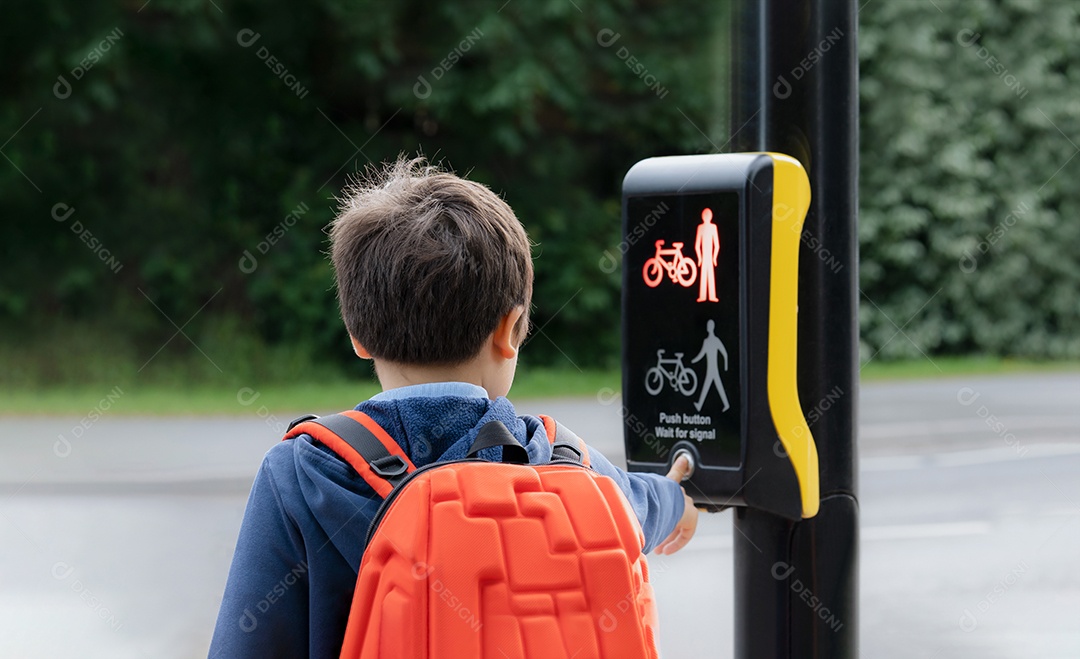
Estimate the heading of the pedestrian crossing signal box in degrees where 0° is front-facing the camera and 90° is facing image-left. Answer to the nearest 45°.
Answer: approximately 45°

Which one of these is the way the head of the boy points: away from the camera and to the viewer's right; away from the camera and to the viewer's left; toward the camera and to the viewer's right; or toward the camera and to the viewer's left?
away from the camera and to the viewer's right
